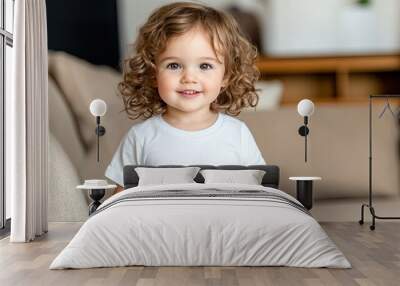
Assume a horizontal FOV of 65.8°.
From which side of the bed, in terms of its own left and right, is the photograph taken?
front

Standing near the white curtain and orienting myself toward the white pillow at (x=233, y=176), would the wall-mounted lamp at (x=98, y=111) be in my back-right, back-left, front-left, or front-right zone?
front-left
